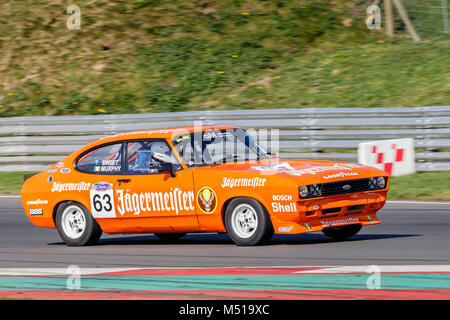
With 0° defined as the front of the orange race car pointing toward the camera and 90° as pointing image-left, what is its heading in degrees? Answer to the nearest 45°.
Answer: approximately 315°
